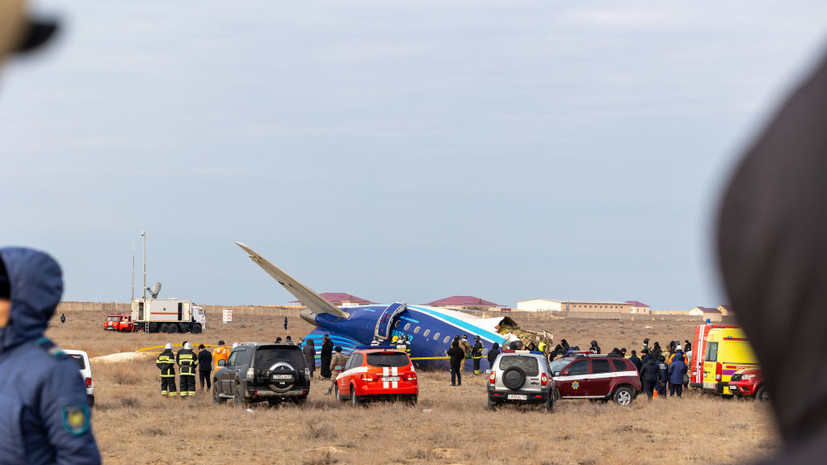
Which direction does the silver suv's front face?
away from the camera

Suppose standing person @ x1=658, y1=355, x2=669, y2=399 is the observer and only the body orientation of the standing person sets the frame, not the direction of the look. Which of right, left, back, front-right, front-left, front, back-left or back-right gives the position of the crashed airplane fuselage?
front-left

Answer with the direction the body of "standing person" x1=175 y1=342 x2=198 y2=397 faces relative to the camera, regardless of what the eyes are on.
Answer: away from the camera

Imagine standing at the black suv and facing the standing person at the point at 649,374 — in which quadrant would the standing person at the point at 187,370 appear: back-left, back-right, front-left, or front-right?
back-left

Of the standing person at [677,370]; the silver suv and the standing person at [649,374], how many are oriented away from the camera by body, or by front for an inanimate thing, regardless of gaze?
3

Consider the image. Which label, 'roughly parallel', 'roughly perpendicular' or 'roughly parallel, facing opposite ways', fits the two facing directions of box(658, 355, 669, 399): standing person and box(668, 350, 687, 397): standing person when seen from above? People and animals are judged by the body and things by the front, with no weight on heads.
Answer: roughly parallel

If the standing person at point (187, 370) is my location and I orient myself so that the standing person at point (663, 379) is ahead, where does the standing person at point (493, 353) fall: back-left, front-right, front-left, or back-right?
front-left

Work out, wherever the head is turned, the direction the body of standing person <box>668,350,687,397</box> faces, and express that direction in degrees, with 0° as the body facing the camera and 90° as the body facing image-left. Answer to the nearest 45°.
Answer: approximately 180°

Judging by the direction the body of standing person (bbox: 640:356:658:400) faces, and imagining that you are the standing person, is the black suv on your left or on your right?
on your left

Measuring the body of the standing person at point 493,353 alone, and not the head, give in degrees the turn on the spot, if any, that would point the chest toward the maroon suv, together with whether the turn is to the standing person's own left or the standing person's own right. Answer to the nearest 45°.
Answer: approximately 135° to the standing person's own right

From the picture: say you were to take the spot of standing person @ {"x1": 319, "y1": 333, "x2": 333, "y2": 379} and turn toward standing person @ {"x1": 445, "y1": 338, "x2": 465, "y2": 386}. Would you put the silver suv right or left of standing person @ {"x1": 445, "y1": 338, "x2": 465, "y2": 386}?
right

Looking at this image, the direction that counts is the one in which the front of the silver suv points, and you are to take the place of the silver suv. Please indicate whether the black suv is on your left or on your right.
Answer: on your left

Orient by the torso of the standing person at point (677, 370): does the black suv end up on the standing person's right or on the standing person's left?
on the standing person's left
